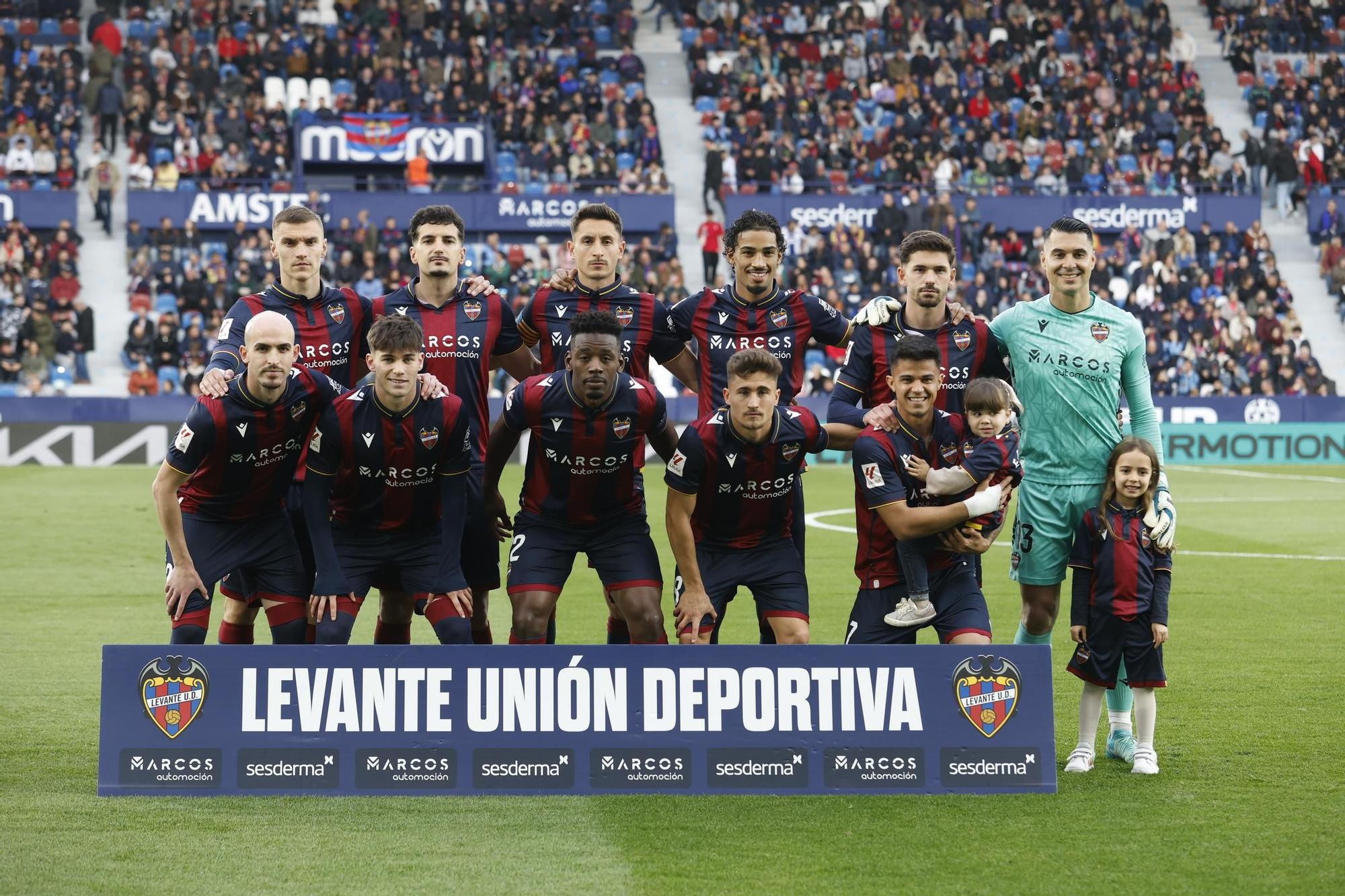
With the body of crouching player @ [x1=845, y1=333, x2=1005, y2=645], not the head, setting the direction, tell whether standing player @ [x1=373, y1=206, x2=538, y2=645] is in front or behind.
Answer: behind

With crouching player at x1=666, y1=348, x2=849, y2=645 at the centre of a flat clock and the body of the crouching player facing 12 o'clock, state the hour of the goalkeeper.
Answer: The goalkeeper is roughly at 9 o'clock from the crouching player.

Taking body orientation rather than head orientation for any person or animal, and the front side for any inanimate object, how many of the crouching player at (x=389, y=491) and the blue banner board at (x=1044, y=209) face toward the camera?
2

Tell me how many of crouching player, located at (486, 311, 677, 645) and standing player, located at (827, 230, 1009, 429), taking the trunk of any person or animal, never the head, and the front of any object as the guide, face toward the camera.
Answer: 2

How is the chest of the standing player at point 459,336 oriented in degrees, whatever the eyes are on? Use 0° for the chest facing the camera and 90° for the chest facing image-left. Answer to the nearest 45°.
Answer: approximately 0°

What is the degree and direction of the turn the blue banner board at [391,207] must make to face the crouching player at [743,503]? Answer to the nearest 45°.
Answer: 0° — it already faces them

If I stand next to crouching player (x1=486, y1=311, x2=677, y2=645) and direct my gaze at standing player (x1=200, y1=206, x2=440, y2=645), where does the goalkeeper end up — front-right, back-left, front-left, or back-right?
back-right

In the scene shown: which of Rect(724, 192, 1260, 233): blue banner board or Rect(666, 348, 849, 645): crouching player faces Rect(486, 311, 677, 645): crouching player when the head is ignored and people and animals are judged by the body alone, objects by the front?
the blue banner board

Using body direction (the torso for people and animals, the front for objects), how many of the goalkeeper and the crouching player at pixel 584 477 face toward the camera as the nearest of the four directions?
2
